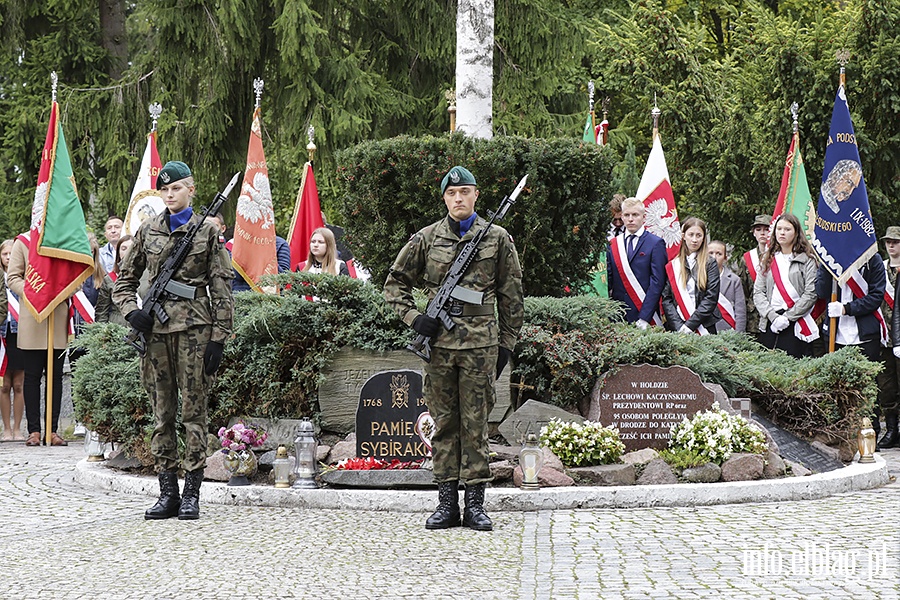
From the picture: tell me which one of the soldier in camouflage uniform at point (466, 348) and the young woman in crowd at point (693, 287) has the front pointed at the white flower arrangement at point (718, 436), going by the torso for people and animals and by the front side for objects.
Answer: the young woman in crowd

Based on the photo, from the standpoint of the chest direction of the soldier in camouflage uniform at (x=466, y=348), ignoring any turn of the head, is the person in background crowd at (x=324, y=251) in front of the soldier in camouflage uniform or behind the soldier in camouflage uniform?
behind

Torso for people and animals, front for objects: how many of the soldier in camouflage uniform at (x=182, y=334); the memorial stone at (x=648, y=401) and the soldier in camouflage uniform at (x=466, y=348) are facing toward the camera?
3

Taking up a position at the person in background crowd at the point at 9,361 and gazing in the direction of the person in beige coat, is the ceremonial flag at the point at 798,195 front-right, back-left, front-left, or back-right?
front-left

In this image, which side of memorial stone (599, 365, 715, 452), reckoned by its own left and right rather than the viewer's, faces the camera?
front

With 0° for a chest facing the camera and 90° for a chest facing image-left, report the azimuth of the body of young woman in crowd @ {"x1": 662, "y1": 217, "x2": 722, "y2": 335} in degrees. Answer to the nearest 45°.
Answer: approximately 0°

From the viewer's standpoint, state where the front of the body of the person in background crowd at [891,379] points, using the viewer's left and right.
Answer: facing the viewer and to the left of the viewer

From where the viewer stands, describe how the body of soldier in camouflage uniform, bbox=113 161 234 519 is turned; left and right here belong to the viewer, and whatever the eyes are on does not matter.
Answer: facing the viewer

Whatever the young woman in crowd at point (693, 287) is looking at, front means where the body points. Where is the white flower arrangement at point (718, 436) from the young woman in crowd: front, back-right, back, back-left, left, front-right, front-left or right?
front

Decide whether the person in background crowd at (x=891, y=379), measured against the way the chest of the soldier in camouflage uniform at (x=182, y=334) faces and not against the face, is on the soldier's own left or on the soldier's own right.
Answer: on the soldier's own left

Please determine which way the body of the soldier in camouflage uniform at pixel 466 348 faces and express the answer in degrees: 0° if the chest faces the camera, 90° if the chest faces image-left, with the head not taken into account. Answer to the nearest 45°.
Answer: approximately 0°

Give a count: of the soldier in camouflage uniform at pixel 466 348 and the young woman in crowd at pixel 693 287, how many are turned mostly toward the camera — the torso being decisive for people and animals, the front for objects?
2

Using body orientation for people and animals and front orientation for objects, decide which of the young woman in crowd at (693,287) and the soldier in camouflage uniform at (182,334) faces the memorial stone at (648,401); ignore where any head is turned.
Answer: the young woman in crowd

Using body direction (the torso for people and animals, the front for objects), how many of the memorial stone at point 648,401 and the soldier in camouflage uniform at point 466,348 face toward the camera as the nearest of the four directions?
2

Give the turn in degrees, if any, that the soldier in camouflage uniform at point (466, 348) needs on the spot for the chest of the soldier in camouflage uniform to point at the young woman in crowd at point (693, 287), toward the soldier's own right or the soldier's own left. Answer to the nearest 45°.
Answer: approximately 135° to the soldier's own left

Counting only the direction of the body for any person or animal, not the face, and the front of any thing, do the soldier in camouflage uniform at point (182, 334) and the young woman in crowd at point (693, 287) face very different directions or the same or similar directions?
same or similar directions

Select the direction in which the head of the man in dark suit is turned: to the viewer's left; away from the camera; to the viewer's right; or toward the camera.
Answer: toward the camera
